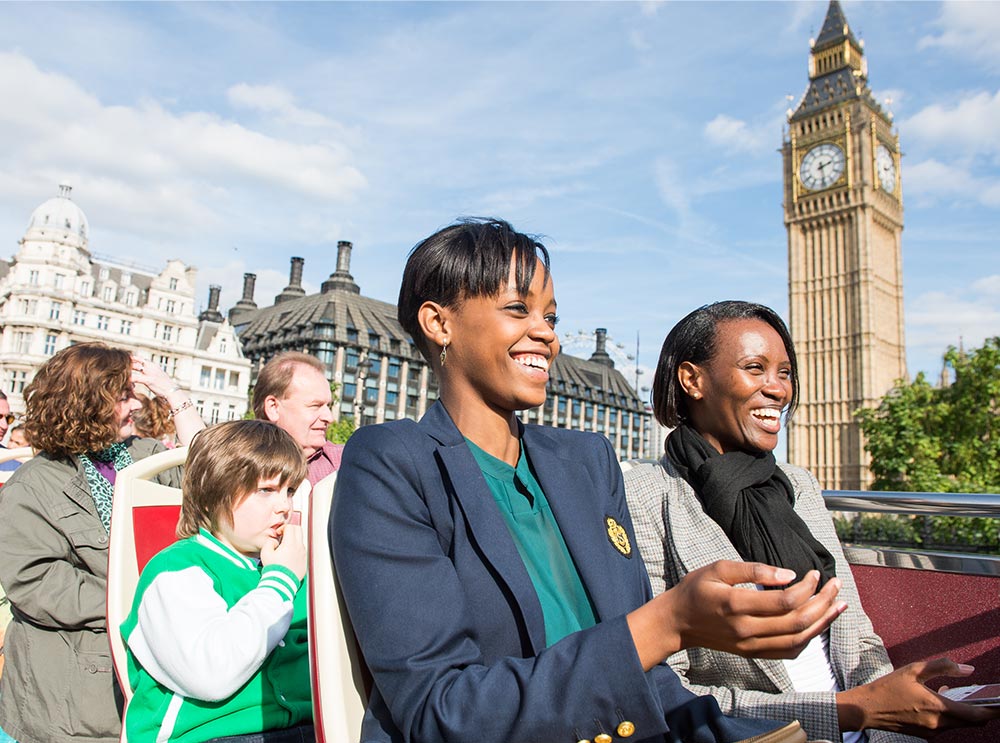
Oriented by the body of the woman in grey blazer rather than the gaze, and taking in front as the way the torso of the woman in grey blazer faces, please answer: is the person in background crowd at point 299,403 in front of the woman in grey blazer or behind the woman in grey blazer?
behind

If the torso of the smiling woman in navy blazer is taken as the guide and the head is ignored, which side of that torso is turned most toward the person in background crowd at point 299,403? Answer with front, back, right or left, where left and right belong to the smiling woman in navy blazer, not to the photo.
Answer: back

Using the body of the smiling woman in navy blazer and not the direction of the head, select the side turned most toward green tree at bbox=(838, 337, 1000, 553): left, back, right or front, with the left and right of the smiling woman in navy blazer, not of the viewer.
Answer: left

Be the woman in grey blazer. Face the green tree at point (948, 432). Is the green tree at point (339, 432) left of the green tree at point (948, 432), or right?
left

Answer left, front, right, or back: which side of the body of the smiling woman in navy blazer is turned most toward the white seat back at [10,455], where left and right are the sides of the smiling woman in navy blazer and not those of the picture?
back

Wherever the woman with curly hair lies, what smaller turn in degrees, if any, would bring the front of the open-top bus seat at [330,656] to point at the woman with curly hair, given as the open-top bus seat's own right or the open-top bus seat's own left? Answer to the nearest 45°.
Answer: approximately 135° to the open-top bus seat's own left

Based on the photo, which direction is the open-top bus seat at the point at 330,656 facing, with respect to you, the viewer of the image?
facing to the right of the viewer
